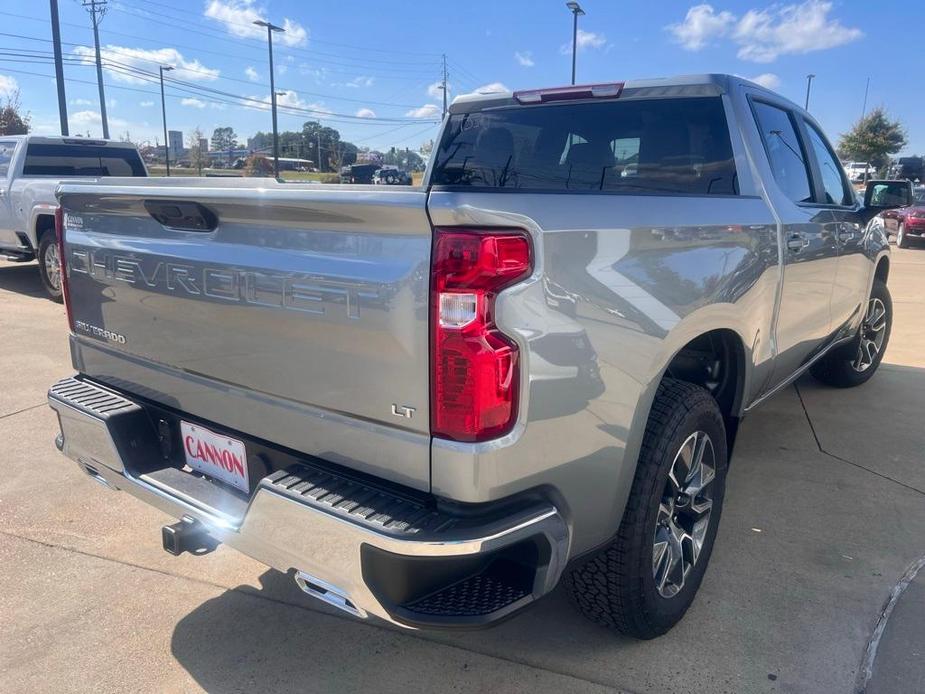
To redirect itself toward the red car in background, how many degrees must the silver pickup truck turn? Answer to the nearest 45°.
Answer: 0° — it already faces it

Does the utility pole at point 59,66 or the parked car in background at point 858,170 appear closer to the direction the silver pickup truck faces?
the parked car in background

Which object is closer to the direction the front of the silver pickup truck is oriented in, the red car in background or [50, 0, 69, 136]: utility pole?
the red car in background

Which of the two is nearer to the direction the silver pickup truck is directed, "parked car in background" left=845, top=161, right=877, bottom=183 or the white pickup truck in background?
the parked car in background

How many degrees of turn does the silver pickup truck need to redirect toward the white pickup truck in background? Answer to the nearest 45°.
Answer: approximately 90° to its left

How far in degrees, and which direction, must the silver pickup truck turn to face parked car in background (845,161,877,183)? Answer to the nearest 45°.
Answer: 0° — it already faces it

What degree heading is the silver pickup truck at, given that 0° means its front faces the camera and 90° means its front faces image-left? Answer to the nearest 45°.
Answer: approximately 225°

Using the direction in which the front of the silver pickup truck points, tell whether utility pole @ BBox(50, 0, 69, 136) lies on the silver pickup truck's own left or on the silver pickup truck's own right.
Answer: on the silver pickup truck's own left
